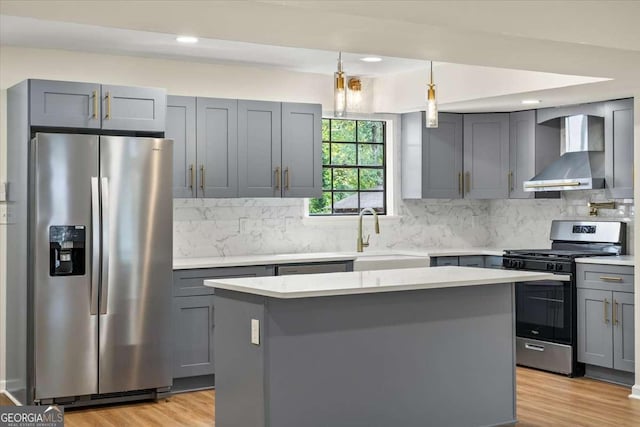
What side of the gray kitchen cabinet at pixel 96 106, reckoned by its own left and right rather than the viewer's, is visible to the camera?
front

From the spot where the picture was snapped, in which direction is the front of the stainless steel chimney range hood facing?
facing the viewer and to the left of the viewer

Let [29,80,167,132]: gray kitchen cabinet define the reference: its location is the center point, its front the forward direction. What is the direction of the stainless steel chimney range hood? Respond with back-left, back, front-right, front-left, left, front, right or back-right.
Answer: left

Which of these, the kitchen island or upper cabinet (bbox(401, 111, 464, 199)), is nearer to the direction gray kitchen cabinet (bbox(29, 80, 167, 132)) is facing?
the kitchen island

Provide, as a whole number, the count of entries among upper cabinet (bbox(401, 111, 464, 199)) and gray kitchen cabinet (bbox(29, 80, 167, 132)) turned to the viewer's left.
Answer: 0

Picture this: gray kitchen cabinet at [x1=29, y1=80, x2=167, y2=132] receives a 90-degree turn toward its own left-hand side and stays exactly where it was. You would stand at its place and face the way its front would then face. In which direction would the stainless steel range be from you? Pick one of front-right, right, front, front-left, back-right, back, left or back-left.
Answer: front

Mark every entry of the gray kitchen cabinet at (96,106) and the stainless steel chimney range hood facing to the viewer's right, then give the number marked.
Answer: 0

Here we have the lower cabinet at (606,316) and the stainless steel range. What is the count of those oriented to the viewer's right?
0

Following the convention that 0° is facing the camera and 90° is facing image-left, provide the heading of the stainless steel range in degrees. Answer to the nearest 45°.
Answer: approximately 45°

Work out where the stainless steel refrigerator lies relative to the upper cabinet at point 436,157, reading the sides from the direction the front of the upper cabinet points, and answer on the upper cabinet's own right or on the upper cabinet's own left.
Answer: on the upper cabinet's own right
